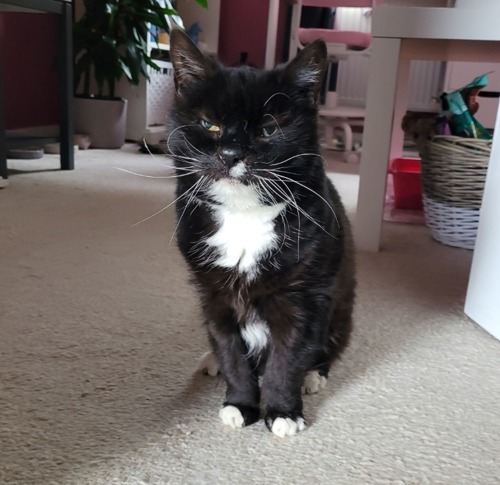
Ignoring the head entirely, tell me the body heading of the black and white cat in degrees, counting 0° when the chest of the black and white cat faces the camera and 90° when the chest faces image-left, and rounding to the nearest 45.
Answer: approximately 0°

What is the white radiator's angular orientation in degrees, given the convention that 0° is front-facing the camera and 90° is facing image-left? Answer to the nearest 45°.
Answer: approximately 0°

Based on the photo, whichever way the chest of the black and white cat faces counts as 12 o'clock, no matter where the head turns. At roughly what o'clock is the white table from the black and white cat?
The white table is roughly at 7 o'clock from the black and white cat.

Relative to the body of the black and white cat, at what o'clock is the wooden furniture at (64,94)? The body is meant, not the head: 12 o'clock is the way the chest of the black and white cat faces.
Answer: The wooden furniture is roughly at 5 o'clock from the black and white cat.

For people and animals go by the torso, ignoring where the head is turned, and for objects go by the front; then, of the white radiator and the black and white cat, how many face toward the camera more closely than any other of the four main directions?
2

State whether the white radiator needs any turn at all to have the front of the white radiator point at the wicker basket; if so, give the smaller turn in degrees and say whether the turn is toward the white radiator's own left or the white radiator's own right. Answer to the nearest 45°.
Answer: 0° — it already faces it

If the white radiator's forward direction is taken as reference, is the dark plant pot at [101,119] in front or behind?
in front

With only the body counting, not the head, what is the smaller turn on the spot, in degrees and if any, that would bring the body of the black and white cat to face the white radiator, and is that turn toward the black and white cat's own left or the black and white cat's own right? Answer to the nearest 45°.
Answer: approximately 180°

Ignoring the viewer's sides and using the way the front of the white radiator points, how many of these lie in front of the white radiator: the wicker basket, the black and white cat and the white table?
3

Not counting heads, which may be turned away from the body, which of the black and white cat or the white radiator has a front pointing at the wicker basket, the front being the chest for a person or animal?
the white radiator

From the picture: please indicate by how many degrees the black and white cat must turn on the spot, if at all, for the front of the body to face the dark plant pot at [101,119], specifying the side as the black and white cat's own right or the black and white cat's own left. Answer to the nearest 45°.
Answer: approximately 180°

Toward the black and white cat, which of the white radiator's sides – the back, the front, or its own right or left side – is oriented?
front
